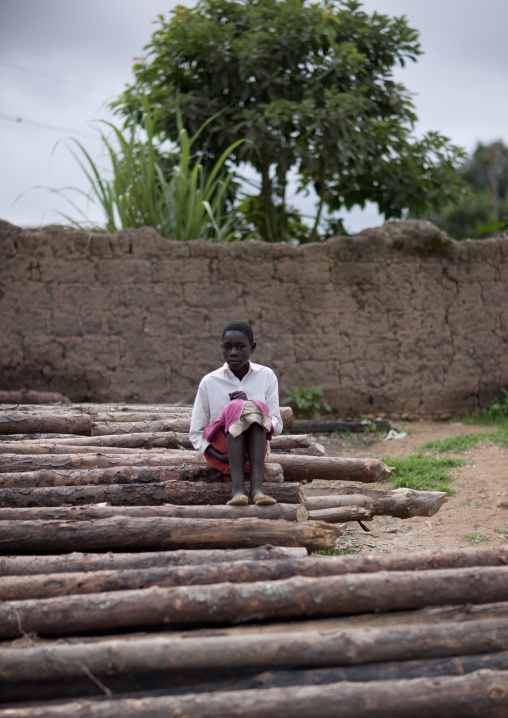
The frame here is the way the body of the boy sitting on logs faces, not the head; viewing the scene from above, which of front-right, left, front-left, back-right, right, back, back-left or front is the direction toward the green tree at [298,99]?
back

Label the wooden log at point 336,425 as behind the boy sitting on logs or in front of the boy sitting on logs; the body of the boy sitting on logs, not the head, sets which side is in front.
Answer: behind

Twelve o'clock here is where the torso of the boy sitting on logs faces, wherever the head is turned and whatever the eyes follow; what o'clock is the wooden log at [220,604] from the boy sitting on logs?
The wooden log is roughly at 12 o'clock from the boy sitting on logs.

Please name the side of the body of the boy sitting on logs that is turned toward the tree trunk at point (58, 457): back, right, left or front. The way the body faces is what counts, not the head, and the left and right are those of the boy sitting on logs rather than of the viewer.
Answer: right

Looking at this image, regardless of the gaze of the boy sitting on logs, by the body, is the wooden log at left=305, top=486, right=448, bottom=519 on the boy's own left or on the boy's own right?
on the boy's own left

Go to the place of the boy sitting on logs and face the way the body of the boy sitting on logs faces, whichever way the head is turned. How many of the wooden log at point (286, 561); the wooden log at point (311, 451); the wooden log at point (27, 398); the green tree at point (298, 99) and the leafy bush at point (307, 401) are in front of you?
1

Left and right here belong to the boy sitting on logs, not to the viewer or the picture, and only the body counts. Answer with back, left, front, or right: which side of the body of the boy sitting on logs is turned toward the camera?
front
